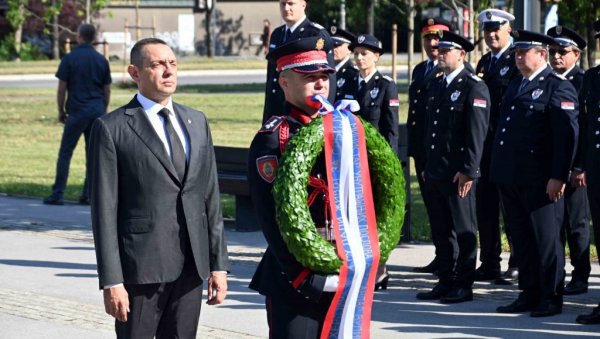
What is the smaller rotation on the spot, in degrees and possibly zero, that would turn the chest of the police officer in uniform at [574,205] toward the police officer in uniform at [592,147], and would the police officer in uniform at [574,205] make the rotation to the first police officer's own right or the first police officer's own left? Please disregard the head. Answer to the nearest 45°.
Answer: approximately 45° to the first police officer's own left

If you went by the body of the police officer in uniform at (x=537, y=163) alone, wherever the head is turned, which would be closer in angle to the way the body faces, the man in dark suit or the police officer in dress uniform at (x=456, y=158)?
the man in dark suit

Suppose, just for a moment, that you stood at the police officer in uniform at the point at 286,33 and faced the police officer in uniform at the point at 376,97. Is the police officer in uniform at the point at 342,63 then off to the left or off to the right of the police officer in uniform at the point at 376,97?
left

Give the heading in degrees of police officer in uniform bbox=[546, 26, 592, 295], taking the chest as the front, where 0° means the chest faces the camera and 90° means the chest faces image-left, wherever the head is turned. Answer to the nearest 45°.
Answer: approximately 45°

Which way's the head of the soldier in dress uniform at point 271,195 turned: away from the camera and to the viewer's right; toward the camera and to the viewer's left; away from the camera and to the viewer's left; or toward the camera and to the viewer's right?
toward the camera and to the viewer's right

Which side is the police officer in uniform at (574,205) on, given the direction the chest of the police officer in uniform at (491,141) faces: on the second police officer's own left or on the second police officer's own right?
on the second police officer's own left

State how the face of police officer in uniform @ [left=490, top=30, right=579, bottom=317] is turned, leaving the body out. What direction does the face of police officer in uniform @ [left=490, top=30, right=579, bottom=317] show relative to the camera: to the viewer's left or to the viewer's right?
to the viewer's left

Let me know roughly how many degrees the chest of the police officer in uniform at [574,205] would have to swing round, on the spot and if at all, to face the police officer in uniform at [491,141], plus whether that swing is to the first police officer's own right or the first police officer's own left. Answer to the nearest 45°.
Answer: approximately 90° to the first police officer's own right

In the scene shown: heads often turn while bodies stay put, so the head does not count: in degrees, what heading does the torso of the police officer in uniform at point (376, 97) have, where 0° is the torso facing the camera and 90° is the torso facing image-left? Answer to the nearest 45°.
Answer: approximately 45°

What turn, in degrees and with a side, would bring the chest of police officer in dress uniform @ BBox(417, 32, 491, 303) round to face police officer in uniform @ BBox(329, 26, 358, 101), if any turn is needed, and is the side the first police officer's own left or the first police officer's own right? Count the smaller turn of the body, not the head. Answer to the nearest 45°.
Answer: approximately 90° to the first police officer's own right

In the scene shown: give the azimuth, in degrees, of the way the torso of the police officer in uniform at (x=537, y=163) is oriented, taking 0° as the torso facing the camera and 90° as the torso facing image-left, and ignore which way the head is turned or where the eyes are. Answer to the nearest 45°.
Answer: approximately 45°
